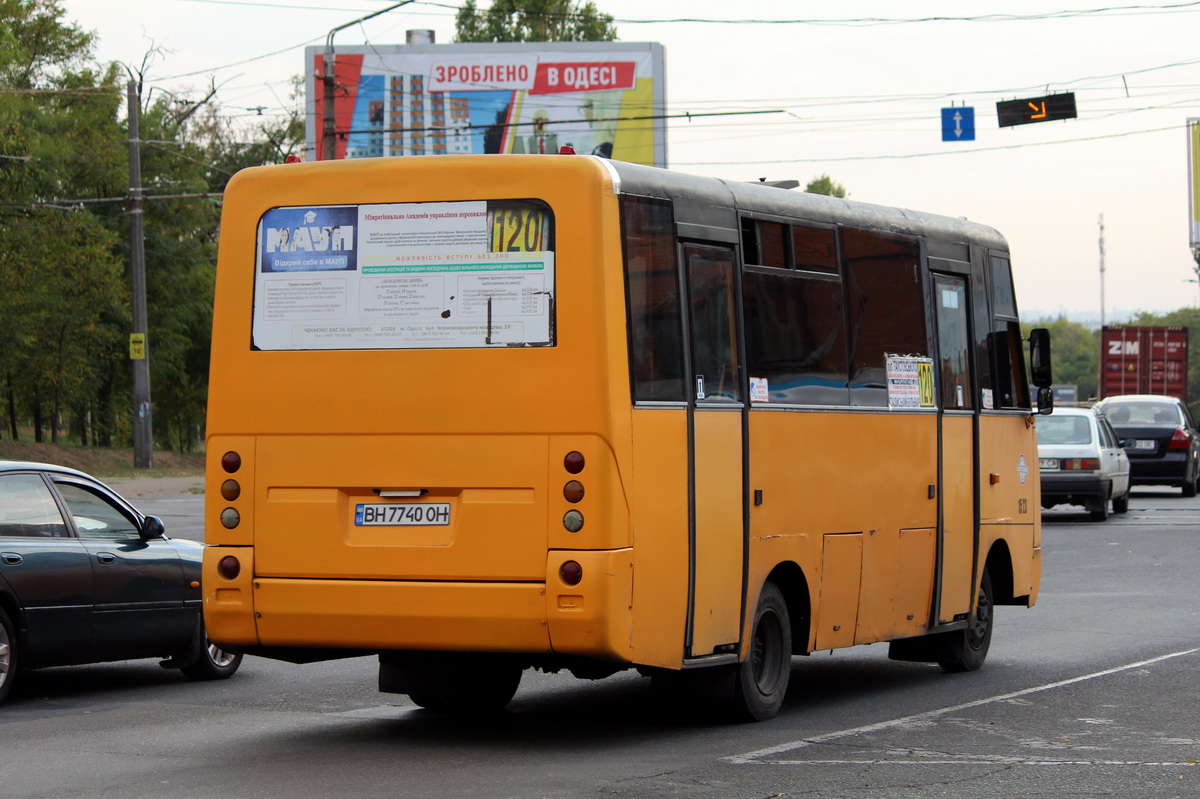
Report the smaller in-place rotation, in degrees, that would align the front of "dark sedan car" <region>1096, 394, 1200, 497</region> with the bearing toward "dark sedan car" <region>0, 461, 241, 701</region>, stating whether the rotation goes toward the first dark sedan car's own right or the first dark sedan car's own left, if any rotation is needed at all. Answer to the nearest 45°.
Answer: approximately 180°

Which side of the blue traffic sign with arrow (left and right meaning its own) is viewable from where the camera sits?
front

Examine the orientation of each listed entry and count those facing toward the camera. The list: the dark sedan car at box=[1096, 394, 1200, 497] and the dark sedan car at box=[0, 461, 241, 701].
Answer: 0

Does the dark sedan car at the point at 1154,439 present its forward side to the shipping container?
yes

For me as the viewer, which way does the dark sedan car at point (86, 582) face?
facing away from the viewer and to the right of the viewer

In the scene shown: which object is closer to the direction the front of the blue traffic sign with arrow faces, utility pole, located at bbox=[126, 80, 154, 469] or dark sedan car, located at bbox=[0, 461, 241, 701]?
the dark sedan car

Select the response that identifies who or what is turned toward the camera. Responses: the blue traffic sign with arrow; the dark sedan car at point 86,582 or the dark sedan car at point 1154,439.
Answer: the blue traffic sign with arrow

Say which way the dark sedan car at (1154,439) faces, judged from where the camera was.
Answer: facing away from the viewer

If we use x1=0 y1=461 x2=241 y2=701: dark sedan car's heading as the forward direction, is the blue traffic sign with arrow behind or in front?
in front

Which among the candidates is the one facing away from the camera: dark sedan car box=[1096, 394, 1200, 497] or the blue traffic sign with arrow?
the dark sedan car

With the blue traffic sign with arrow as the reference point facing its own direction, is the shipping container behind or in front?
behind

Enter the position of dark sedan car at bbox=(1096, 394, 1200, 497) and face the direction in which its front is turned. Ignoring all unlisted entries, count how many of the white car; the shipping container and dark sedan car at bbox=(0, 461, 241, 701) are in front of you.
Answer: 1

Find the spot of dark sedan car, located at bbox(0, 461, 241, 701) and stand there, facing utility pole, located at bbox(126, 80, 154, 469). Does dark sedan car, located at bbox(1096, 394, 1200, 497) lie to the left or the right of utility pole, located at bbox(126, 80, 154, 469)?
right

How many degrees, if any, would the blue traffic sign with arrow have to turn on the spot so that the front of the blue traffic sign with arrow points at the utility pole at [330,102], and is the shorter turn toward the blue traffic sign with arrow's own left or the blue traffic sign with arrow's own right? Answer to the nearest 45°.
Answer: approximately 45° to the blue traffic sign with arrow's own right

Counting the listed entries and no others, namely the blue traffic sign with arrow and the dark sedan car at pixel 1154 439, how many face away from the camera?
1

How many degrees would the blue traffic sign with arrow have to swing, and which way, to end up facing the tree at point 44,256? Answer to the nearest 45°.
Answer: approximately 90° to its right

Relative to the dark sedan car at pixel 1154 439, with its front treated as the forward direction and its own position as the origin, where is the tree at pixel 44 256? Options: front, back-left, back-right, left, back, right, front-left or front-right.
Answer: left
